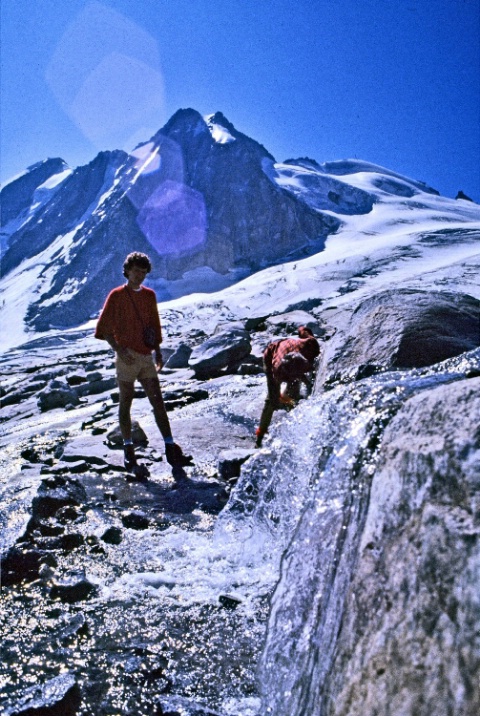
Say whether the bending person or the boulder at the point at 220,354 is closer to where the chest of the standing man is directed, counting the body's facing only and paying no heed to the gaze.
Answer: the bending person

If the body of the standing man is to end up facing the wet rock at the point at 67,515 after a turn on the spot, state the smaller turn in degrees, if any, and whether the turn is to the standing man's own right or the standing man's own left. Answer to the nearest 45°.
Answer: approximately 45° to the standing man's own right

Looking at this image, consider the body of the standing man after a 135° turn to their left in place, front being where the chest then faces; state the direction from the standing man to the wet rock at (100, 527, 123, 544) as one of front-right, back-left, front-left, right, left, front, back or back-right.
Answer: back

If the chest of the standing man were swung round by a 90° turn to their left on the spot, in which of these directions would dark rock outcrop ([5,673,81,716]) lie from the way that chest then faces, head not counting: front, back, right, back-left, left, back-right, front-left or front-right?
back-right

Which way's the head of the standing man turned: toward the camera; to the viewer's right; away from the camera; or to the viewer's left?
toward the camera

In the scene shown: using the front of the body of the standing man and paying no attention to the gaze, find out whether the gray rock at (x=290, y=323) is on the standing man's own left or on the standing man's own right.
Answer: on the standing man's own left

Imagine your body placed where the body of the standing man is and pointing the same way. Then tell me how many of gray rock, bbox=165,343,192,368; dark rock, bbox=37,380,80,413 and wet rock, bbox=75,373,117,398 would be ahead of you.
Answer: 0

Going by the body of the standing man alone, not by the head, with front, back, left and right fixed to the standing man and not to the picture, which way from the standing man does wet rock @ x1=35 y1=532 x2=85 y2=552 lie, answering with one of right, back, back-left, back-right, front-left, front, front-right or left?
front-right

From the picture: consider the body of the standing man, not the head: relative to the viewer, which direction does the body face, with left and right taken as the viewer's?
facing the viewer and to the right of the viewer
